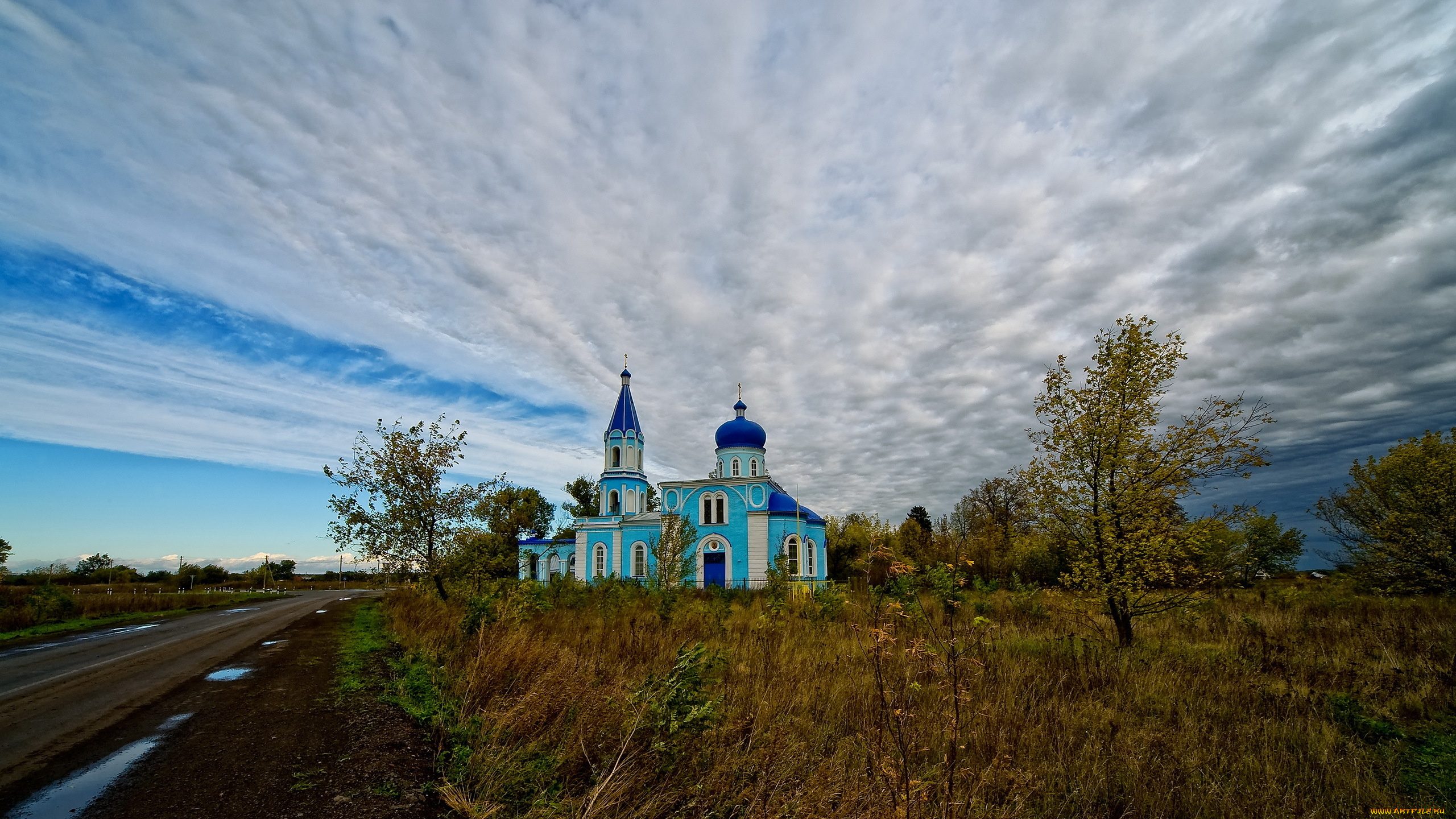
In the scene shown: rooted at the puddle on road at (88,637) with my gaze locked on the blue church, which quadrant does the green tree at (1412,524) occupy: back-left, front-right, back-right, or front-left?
front-right

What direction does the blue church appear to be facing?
toward the camera

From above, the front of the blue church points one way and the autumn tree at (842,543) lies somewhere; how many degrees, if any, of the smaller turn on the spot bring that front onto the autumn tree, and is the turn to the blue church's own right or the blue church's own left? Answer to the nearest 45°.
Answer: approximately 135° to the blue church's own right

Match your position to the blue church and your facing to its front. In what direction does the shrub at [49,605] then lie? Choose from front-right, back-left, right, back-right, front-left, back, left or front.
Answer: front-right

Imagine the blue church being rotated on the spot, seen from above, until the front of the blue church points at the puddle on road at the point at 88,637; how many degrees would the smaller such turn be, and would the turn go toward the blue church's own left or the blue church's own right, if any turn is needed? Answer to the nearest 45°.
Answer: approximately 45° to the blue church's own left
